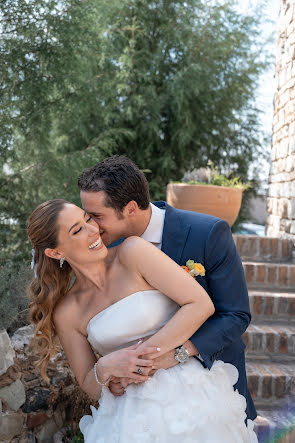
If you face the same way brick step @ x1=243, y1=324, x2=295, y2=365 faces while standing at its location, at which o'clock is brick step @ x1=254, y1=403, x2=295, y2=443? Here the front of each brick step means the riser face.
brick step @ x1=254, y1=403, x2=295, y2=443 is roughly at 12 o'clock from brick step @ x1=243, y1=324, x2=295, y2=365.

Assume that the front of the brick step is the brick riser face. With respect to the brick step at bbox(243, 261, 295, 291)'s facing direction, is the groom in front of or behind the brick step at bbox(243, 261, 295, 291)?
in front

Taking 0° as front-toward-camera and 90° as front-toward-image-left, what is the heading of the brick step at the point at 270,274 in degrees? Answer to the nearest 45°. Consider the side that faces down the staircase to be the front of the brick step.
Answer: approximately 0°

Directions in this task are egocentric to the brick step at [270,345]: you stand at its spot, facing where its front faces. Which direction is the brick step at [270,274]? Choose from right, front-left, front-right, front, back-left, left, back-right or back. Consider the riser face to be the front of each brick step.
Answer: back

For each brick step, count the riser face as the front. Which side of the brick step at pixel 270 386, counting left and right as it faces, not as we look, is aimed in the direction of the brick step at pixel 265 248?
back

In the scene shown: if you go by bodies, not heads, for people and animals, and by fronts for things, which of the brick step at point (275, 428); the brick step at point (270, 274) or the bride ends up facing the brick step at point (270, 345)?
the brick step at point (270, 274)

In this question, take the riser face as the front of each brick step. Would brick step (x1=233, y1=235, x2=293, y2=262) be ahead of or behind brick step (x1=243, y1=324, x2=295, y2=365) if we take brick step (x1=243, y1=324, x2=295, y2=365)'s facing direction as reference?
behind

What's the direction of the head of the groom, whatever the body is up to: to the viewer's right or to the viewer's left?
to the viewer's left

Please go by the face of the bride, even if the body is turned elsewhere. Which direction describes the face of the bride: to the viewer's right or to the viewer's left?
to the viewer's right

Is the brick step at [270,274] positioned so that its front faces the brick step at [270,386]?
yes

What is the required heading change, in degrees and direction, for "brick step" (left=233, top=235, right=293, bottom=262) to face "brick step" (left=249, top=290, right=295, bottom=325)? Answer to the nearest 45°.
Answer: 0° — it already faces it

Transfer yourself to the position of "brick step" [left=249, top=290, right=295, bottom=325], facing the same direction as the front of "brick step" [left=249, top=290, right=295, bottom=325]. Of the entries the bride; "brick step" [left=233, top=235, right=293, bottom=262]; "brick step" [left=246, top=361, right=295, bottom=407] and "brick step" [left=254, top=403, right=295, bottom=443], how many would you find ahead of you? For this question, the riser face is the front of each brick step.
3

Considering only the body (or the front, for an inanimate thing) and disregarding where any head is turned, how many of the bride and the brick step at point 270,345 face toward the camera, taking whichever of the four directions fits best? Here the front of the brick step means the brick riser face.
2
